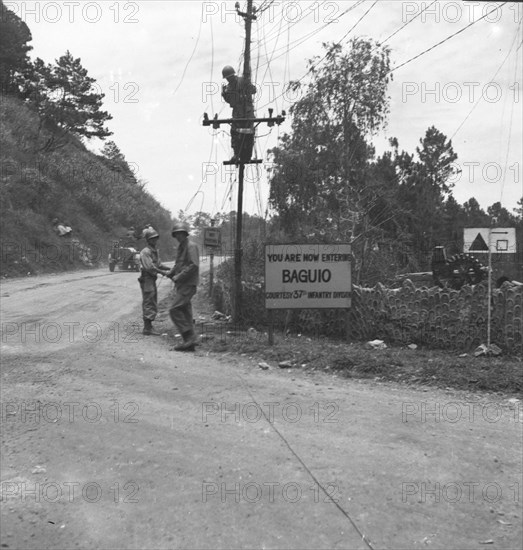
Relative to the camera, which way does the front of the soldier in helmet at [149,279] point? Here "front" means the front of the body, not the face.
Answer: to the viewer's right

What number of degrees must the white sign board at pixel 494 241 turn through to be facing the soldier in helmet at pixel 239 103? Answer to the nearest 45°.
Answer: approximately 90° to its right

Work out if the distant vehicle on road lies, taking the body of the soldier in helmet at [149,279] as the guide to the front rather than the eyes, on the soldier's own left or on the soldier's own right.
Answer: on the soldier's own left

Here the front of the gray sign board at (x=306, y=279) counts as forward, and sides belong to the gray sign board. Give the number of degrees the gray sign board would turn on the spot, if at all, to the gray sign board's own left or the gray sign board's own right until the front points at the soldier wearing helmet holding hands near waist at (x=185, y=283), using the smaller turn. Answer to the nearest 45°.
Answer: approximately 90° to the gray sign board's own right

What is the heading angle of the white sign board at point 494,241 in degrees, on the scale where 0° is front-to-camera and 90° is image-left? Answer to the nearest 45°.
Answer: approximately 0°

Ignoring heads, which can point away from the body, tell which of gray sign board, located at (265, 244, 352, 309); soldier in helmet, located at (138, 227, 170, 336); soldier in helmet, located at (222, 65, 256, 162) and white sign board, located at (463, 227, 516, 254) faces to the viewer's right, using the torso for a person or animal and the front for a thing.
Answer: soldier in helmet, located at (138, 227, 170, 336)
